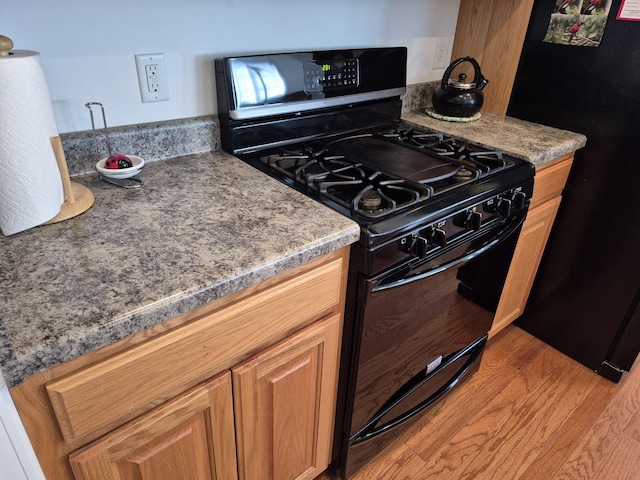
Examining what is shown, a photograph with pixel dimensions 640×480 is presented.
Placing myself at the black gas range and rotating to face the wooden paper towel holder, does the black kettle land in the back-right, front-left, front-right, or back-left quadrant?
back-right

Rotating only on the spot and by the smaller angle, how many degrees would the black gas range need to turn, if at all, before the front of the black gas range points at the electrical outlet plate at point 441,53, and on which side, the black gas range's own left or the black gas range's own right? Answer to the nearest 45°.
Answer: approximately 135° to the black gas range's own left

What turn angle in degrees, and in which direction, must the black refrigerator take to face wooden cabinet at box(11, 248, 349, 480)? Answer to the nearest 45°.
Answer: approximately 45° to its right

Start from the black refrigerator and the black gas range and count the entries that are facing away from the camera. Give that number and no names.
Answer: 0

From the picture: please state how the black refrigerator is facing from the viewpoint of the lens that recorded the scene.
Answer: facing the viewer and to the right of the viewer

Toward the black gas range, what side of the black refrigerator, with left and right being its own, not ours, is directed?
right

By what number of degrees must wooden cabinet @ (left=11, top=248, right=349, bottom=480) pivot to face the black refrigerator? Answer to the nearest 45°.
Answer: approximately 45° to its left

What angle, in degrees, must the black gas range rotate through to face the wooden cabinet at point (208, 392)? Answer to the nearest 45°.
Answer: approximately 90° to its right

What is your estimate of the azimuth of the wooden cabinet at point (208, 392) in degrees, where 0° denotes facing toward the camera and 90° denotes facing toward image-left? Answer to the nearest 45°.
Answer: approximately 315°
